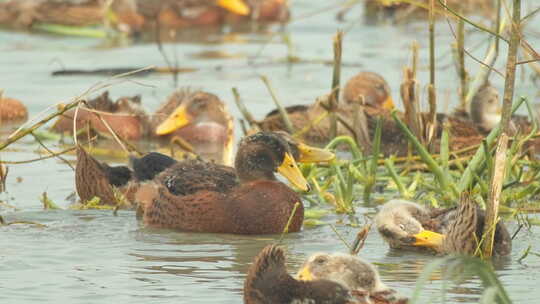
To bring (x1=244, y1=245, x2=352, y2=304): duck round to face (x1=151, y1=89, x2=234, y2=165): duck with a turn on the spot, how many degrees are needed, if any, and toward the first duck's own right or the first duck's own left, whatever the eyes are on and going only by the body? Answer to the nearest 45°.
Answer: approximately 90° to the first duck's own left

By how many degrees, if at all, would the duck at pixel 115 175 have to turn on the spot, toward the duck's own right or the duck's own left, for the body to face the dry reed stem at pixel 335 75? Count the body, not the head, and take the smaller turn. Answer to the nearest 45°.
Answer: approximately 45° to the duck's own left

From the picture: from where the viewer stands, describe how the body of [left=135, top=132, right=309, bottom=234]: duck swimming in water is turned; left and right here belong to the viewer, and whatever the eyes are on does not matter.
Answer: facing to the right of the viewer

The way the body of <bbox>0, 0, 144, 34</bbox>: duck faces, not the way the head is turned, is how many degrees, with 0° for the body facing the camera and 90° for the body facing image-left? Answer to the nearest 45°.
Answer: approximately 270°

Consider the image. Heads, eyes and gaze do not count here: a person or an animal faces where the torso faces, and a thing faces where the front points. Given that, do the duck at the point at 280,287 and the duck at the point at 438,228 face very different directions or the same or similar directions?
very different directions

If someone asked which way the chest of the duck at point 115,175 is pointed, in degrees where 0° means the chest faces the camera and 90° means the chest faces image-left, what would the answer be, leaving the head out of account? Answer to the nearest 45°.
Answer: approximately 270°

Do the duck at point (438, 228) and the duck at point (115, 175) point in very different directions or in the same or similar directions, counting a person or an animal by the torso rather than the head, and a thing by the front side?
very different directions

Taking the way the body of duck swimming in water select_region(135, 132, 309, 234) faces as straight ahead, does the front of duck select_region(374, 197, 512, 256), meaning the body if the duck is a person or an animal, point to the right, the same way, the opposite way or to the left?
the opposite way

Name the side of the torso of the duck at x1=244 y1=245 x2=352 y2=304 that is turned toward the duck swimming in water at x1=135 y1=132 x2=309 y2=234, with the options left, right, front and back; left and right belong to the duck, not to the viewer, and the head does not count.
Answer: left

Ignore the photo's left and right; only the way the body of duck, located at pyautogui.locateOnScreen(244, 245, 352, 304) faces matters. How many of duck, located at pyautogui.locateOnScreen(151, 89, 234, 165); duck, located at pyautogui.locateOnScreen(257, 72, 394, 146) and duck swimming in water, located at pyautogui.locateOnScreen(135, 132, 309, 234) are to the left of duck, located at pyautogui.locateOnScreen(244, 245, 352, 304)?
3
